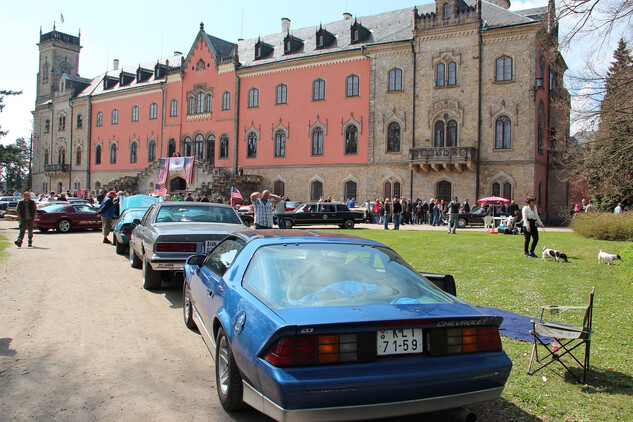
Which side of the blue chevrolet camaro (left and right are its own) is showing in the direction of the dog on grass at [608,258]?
right

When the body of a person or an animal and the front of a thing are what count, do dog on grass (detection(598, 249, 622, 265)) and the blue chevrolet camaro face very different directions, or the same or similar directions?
very different directions

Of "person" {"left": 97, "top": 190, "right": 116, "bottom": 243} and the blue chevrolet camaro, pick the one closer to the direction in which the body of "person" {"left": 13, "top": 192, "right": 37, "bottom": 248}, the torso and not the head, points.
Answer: the blue chevrolet camaro
